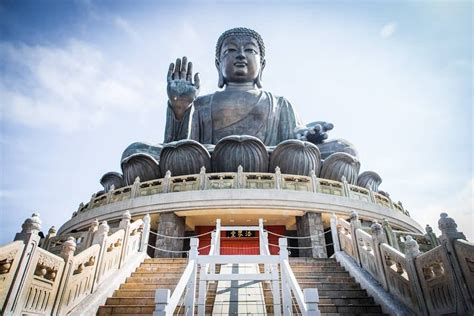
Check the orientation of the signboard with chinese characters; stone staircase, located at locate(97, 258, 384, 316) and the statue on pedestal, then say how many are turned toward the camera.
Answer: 3

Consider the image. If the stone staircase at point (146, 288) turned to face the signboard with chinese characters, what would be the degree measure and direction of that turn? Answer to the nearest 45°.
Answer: approximately 135° to its left

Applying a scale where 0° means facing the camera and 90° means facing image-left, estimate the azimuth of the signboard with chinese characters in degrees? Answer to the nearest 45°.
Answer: approximately 0°

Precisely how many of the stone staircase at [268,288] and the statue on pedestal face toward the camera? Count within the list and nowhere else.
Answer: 2

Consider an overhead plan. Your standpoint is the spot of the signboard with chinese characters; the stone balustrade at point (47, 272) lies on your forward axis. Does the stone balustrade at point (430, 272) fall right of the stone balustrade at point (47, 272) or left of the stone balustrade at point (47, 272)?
left

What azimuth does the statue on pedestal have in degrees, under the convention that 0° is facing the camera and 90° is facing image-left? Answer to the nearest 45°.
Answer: approximately 0°

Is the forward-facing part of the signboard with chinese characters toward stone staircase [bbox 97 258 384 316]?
yes

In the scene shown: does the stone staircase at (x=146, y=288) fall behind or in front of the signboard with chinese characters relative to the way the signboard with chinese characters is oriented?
in front
